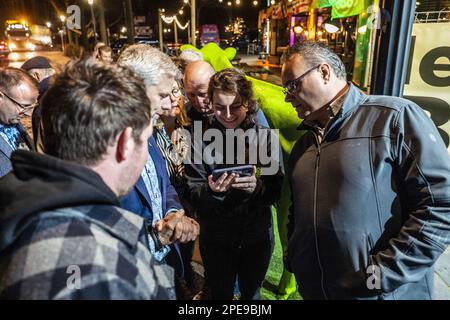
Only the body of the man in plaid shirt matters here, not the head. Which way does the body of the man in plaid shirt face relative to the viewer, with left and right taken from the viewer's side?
facing away from the viewer and to the right of the viewer

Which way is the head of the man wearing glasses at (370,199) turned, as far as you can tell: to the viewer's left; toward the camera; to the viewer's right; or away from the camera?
to the viewer's left

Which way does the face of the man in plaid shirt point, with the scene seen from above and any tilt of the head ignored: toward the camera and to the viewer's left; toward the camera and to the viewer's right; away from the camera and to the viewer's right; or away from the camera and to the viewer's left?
away from the camera and to the viewer's right

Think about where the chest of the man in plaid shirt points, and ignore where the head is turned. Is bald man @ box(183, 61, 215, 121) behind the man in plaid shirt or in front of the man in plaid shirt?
in front

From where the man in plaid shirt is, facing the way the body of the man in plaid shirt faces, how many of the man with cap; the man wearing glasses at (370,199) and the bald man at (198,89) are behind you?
0

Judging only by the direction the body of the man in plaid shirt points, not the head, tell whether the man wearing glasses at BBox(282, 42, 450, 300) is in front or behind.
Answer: in front

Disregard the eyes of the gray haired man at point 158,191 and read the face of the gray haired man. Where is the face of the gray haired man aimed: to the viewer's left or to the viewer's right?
to the viewer's right

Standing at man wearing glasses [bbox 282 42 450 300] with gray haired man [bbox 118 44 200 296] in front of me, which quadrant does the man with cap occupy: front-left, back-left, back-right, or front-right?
front-right

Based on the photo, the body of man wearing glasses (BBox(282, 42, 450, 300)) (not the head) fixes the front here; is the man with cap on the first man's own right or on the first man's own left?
on the first man's own right

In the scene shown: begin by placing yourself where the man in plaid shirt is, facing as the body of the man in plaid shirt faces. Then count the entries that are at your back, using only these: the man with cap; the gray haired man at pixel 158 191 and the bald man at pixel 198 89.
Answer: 0

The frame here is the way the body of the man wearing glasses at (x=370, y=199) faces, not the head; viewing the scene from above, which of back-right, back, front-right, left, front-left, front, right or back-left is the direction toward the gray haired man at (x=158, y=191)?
front-right

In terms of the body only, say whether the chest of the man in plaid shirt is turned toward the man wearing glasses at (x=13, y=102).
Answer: no

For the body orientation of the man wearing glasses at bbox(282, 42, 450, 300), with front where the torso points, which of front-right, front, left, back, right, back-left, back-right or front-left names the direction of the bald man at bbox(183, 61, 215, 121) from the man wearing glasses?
right

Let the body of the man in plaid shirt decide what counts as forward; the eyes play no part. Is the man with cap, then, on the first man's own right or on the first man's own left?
on the first man's own left

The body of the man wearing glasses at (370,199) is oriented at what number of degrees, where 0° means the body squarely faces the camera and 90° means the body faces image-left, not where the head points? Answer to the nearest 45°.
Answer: approximately 45°

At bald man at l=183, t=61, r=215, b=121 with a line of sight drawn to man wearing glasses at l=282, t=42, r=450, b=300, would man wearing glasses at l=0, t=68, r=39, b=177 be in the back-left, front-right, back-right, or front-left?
back-right
